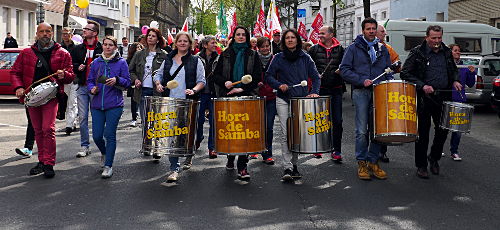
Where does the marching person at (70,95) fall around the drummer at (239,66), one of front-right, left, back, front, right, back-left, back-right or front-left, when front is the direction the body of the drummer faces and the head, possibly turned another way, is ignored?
back-right

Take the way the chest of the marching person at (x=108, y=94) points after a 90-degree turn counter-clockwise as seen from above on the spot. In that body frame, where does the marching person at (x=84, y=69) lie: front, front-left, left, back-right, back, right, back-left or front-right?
left

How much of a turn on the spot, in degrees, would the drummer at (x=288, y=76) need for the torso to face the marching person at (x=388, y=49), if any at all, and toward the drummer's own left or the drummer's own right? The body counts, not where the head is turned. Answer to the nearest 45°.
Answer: approximately 135° to the drummer's own left

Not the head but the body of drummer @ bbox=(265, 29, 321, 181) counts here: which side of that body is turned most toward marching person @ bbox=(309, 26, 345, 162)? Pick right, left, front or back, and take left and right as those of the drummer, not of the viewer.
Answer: back

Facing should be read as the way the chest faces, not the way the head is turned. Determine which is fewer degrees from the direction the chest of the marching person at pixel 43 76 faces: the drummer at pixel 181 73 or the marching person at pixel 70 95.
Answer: the drummer

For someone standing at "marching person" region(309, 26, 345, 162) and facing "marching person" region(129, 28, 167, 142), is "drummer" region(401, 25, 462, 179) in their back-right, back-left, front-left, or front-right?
back-left

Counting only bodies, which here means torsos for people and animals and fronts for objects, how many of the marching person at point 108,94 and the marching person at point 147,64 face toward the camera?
2
